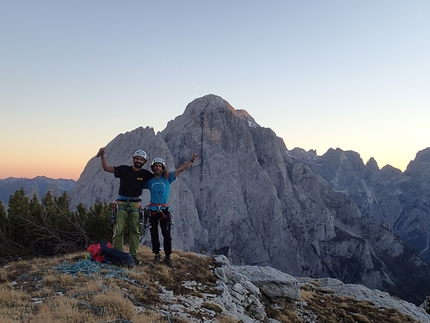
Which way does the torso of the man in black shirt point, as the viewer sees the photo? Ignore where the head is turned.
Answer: toward the camera

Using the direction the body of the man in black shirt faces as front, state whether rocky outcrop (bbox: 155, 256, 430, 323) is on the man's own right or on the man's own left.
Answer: on the man's own left

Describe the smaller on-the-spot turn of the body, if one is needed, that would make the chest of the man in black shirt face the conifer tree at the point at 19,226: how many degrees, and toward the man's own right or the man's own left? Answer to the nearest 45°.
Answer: approximately 135° to the man's own right
